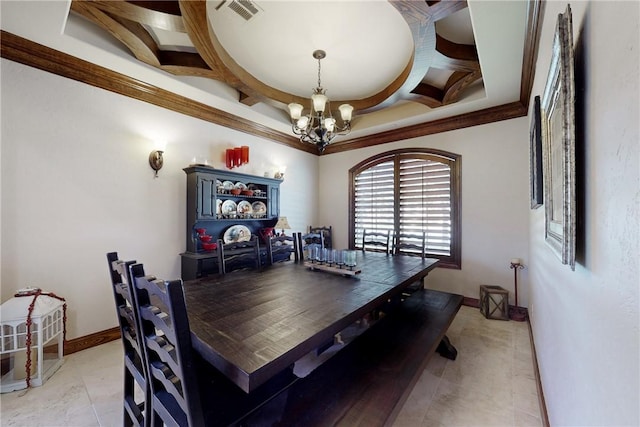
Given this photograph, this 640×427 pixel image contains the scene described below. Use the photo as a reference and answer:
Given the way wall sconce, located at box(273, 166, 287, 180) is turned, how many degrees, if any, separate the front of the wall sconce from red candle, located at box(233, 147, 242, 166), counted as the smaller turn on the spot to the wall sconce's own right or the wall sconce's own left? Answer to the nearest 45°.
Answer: approximately 90° to the wall sconce's own right

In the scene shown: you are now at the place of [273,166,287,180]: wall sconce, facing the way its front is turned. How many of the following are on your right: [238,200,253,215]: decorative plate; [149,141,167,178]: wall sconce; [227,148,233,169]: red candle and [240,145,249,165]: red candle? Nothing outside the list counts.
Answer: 4

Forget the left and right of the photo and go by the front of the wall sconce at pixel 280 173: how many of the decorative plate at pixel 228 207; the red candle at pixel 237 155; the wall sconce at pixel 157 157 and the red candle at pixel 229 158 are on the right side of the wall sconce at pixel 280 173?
4

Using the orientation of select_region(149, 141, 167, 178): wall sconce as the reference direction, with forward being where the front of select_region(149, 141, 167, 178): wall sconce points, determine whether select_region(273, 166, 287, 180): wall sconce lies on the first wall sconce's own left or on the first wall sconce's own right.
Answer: on the first wall sconce's own left

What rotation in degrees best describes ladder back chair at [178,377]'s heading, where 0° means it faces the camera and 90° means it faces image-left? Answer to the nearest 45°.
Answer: approximately 225°

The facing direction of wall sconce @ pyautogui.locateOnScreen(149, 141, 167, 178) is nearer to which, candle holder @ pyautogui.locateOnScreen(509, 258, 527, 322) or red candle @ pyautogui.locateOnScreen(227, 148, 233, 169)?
the candle holder

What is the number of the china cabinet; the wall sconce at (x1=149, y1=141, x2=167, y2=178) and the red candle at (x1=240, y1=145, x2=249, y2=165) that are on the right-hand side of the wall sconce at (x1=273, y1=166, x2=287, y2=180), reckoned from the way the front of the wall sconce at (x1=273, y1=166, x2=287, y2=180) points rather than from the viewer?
3

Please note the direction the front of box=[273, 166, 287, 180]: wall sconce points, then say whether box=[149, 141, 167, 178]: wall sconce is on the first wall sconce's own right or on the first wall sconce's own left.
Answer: on the first wall sconce's own right

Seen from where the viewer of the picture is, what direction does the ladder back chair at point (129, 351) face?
facing away from the viewer and to the right of the viewer
